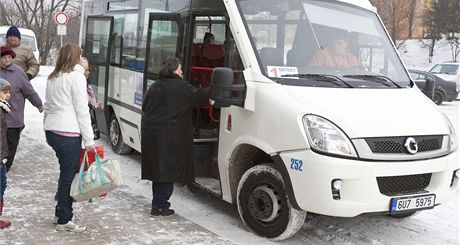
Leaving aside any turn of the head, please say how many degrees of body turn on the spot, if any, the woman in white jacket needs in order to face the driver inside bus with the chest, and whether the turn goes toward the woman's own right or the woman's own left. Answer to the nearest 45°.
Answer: approximately 45° to the woman's own right

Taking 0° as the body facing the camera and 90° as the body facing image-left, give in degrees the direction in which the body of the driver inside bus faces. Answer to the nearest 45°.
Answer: approximately 315°

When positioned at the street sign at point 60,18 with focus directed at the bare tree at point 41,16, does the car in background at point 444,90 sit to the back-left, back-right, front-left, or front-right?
back-right

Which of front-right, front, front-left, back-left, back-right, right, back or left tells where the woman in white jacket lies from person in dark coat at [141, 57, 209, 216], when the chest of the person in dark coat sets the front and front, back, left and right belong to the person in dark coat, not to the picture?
back

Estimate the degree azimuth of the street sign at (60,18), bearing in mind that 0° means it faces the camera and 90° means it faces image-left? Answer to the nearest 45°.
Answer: approximately 0°

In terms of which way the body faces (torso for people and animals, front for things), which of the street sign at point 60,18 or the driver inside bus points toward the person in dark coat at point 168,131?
the street sign

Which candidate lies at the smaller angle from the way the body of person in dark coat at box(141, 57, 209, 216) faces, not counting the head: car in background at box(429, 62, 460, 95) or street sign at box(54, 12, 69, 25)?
the car in background

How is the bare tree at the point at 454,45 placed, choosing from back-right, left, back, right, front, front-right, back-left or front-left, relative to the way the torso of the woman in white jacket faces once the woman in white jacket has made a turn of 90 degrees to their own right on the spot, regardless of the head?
left

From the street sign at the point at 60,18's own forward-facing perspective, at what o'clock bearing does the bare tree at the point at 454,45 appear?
The bare tree is roughly at 8 o'clock from the street sign.

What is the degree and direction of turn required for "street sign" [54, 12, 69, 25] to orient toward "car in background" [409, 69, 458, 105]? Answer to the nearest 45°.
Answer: approximately 90° to its left

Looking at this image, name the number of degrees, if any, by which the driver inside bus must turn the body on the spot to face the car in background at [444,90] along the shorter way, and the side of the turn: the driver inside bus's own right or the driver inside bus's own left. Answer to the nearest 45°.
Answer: approximately 135° to the driver inside bus's own left

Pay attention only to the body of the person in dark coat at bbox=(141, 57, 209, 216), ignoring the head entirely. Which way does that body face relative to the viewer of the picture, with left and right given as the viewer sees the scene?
facing away from the viewer and to the right of the viewer

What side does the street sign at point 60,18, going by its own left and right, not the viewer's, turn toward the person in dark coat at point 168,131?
front

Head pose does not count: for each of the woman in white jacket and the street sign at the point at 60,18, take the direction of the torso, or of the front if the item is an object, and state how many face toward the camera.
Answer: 1

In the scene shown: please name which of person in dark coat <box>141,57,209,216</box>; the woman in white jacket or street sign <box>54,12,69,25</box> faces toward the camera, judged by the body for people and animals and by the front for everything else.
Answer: the street sign
